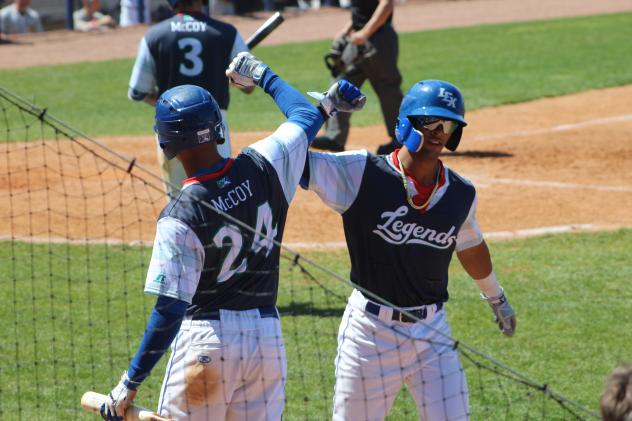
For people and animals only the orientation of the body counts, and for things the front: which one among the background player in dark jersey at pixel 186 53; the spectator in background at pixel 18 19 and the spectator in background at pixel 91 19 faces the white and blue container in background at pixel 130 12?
the background player in dark jersey

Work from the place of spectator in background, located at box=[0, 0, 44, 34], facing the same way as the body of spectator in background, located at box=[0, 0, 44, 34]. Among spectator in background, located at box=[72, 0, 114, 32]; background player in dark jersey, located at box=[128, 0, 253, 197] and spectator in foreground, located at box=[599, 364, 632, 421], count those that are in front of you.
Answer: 2

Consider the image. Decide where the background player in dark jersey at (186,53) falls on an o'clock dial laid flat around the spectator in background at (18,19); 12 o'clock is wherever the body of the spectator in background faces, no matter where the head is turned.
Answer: The background player in dark jersey is roughly at 12 o'clock from the spectator in background.

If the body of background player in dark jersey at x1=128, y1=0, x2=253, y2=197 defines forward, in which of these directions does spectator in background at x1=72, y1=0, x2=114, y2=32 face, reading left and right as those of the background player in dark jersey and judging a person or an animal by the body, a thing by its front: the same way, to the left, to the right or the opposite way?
the opposite way

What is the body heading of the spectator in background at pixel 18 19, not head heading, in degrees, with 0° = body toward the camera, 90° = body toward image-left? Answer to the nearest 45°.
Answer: approximately 0°

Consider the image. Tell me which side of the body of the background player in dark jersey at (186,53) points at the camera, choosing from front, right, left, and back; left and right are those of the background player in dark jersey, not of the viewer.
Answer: back

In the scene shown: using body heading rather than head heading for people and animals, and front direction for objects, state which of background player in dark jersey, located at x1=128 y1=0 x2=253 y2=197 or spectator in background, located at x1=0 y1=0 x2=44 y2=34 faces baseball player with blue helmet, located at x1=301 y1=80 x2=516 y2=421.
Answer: the spectator in background

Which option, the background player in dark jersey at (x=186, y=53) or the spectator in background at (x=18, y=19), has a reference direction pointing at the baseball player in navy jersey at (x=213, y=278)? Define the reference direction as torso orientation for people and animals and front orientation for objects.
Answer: the spectator in background
